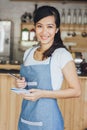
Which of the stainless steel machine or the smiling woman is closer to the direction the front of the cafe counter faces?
the smiling woman

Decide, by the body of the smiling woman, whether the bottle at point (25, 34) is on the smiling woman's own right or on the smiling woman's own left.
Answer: on the smiling woman's own right

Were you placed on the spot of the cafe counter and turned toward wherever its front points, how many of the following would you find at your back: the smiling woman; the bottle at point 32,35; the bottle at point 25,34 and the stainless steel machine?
3

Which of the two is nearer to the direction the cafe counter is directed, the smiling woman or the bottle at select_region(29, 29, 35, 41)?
the smiling woman

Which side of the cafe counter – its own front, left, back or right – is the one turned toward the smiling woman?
front

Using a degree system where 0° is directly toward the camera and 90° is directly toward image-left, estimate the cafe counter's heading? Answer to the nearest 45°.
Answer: approximately 0°

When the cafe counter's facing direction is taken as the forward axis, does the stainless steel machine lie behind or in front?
behind

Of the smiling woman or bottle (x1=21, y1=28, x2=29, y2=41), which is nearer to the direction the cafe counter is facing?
the smiling woman

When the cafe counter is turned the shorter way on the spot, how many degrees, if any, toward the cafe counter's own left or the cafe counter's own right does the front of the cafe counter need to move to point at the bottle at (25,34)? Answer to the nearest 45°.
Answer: approximately 180°

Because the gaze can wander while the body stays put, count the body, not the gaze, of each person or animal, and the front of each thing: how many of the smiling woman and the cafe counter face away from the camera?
0

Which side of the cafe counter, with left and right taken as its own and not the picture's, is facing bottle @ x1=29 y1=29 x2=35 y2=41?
back
